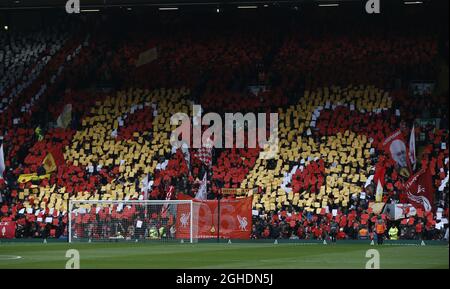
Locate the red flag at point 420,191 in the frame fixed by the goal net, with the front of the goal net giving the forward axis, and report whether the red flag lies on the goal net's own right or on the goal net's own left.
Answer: on the goal net's own left

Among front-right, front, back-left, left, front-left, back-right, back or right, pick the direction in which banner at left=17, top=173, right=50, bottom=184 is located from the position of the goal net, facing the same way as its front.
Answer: back-right

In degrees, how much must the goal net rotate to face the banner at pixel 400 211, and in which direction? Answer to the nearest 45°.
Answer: approximately 90° to its left

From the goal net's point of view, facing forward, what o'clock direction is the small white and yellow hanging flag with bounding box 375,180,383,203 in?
The small white and yellow hanging flag is roughly at 9 o'clock from the goal net.

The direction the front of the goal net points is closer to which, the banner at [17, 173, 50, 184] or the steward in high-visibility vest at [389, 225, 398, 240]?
the steward in high-visibility vest

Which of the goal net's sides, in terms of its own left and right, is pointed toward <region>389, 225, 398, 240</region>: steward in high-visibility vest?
left

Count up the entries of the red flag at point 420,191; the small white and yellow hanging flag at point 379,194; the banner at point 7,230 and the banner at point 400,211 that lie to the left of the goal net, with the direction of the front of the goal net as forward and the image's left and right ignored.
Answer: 3

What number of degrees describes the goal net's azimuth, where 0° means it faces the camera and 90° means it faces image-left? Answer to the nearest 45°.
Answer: approximately 0°

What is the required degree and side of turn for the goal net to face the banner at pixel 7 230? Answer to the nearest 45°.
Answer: approximately 135° to its right
